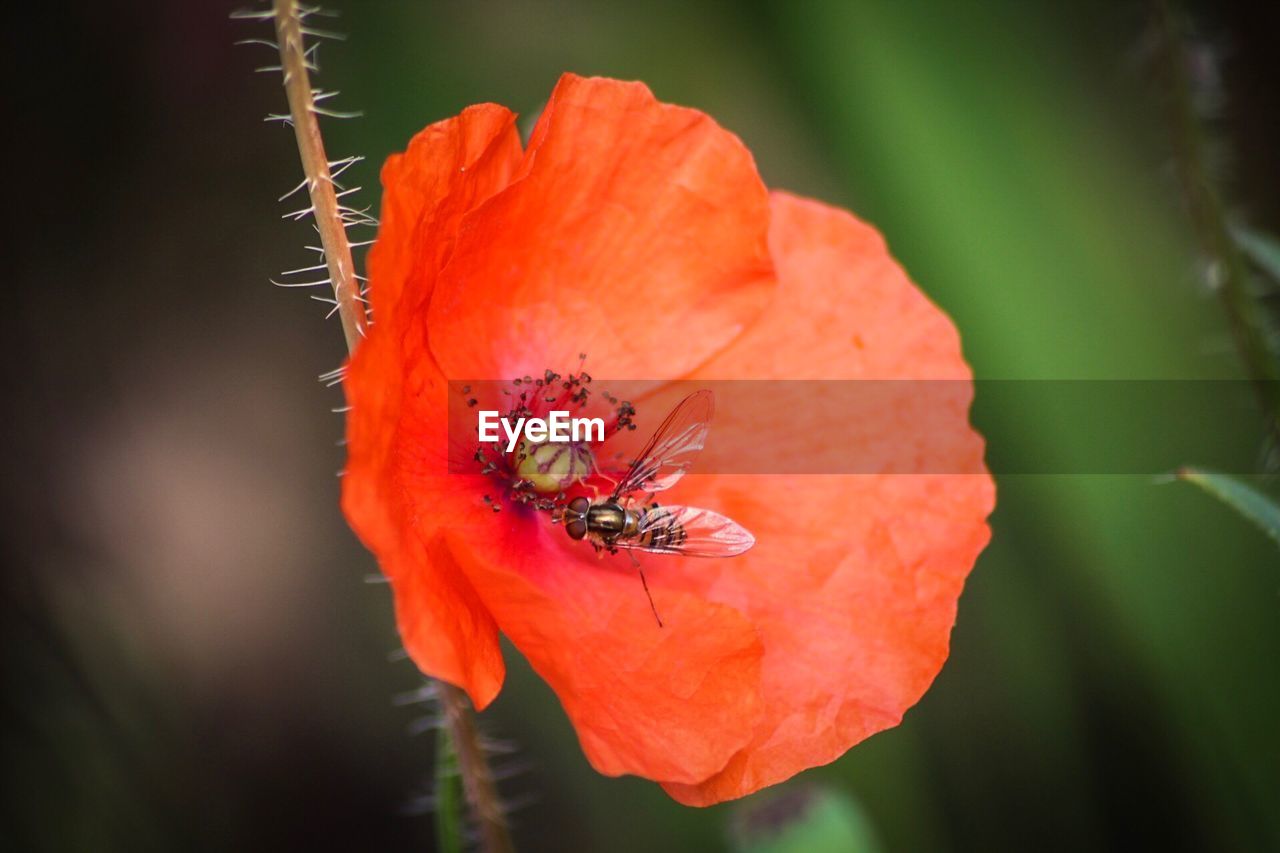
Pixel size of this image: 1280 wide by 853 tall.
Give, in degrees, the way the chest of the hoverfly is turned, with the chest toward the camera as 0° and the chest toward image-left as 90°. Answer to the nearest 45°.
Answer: approximately 90°

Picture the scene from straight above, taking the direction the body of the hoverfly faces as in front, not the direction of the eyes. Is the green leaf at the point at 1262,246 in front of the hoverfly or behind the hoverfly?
behind
